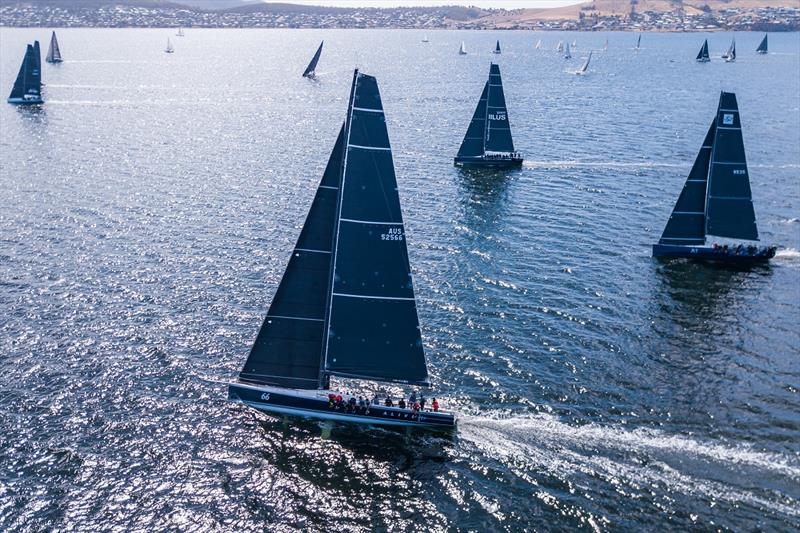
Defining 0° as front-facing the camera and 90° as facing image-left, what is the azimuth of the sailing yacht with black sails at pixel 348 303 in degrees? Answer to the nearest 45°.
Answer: approximately 90°
